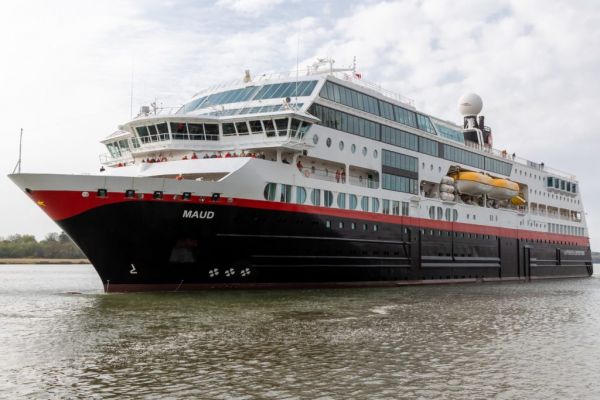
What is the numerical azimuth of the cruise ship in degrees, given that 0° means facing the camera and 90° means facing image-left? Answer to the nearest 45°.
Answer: approximately 45°
